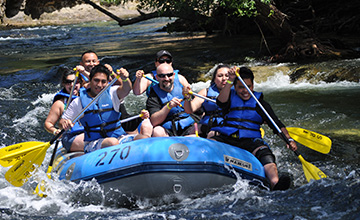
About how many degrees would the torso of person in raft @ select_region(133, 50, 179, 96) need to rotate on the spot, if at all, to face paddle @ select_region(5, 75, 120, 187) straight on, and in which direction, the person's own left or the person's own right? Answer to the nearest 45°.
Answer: approximately 45° to the person's own right

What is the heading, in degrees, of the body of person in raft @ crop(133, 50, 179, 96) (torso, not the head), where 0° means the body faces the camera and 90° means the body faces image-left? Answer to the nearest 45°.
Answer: approximately 0°

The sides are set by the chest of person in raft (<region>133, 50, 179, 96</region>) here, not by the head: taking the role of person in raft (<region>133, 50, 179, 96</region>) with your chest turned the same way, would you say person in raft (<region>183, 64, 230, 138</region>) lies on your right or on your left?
on your left

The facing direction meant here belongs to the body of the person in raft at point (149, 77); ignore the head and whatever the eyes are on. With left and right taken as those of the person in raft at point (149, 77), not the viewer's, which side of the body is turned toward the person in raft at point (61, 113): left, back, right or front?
right
